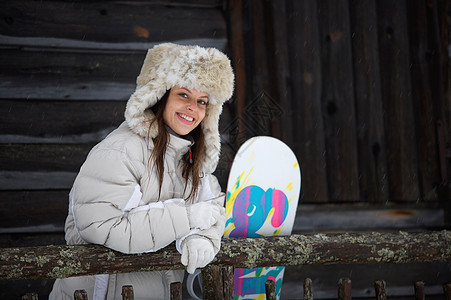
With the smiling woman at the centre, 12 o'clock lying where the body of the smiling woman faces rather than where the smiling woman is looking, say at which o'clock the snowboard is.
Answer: The snowboard is roughly at 9 o'clock from the smiling woman.

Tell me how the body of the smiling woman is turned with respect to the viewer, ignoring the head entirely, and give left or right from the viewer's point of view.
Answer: facing the viewer and to the right of the viewer
